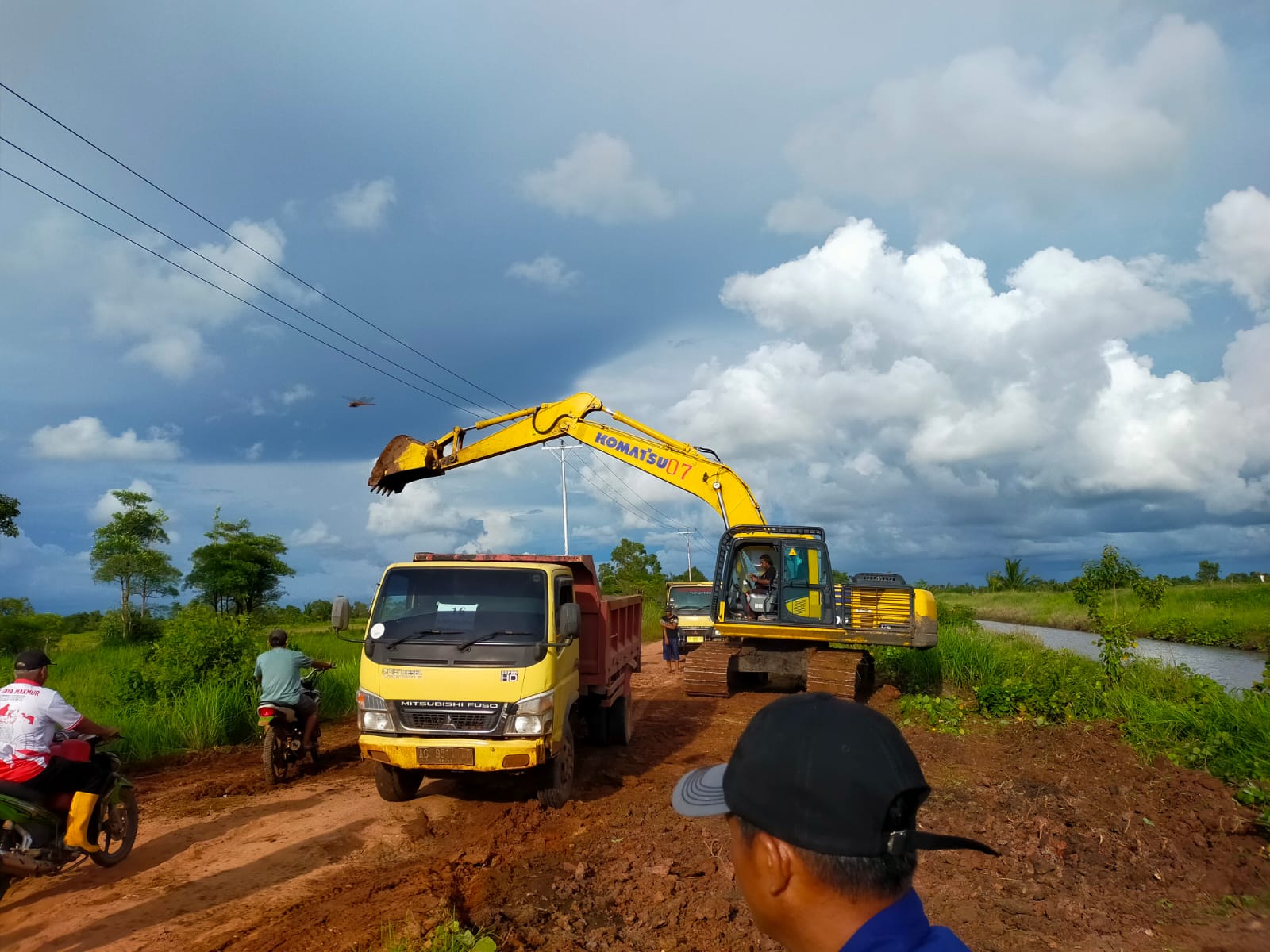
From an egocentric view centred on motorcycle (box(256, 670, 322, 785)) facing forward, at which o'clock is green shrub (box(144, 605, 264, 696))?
The green shrub is roughly at 10 o'clock from the motorcycle.

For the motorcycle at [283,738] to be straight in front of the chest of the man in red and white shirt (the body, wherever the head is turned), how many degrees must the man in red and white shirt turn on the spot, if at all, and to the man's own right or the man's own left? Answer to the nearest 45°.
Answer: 0° — they already face it

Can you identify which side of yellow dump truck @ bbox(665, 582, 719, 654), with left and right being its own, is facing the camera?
front

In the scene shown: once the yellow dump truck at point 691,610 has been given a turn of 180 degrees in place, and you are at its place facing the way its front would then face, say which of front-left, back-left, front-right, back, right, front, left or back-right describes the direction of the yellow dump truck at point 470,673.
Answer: back

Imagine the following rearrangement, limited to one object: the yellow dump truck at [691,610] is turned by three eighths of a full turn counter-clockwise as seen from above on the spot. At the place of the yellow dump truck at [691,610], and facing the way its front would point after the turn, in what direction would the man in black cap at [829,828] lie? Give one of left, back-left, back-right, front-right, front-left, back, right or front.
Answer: back-right

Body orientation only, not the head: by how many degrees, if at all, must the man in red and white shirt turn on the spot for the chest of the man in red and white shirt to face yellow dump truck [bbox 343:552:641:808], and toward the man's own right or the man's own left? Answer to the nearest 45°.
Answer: approximately 45° to the man's own right

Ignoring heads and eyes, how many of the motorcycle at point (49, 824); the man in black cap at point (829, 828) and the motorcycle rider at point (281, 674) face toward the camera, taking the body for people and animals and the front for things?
0

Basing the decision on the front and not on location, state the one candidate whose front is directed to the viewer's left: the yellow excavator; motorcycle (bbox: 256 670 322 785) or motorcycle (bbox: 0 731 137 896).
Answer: the yellow excavator

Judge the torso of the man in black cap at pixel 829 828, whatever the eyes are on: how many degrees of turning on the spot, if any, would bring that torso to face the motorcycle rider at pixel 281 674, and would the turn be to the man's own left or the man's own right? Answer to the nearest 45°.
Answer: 0° — they already face them

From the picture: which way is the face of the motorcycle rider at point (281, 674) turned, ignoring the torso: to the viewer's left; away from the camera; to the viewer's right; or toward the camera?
away from the camera

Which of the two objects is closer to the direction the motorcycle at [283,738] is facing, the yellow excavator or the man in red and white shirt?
the yellow excavator

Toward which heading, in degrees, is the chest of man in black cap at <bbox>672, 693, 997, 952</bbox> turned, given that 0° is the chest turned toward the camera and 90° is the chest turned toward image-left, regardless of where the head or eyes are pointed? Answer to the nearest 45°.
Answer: approximately 135°

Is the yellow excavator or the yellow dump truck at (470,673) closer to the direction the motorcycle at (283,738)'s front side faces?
the yellow excavator

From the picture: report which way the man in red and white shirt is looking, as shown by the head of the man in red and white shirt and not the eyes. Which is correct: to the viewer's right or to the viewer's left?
to the viewer's right

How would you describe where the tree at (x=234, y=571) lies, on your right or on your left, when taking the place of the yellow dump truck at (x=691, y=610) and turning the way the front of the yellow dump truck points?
on your right

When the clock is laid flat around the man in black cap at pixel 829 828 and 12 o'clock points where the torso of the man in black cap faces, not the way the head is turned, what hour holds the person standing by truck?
The person standing by truck is roughly at 1 o'clock from the man in black cap.

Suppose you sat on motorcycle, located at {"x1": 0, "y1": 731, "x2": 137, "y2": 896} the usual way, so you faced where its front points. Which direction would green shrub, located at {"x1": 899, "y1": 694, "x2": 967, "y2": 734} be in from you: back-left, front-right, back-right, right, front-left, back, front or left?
front-right
